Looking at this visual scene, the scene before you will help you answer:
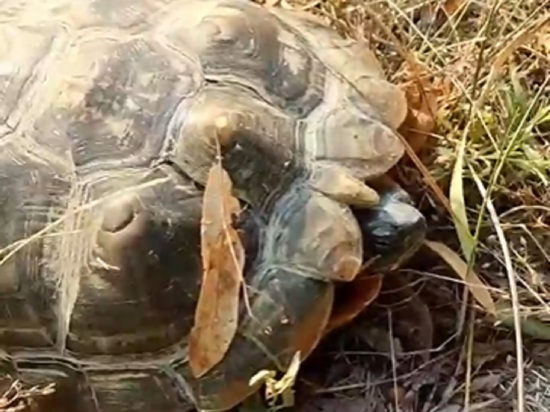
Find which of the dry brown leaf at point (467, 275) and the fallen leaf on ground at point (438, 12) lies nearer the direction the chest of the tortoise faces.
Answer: the dry brown leaf

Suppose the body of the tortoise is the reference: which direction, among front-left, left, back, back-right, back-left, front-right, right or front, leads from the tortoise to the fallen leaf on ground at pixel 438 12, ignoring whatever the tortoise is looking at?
front-left

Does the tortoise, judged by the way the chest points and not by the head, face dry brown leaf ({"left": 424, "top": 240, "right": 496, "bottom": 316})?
yes

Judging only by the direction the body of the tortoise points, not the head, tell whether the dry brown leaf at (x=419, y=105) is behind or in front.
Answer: in front

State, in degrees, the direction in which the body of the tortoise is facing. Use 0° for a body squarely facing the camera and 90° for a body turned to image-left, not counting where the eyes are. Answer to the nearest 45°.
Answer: approximately 270°
